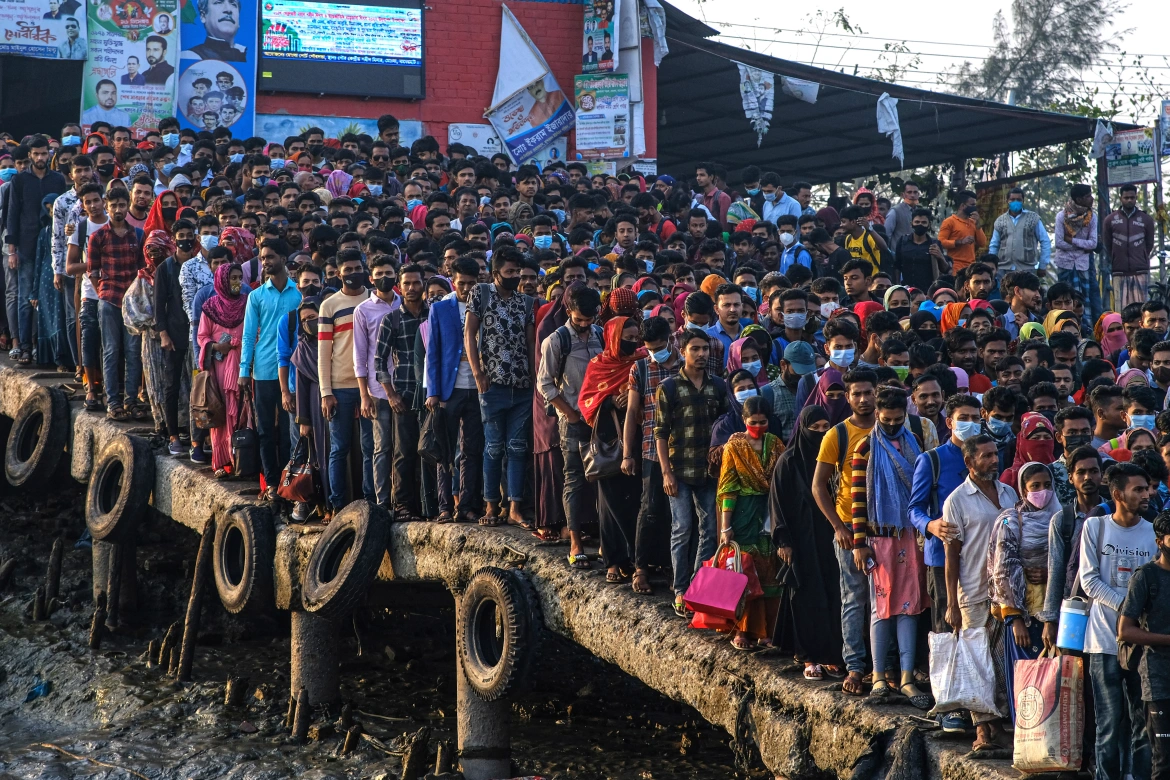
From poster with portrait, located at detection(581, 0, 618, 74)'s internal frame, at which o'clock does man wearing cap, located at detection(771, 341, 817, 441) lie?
The man wearing cap is roughly at 12 o'clock from the poster with portrait.

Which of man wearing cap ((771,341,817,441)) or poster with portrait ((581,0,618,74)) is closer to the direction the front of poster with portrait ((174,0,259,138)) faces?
the man wearing cap

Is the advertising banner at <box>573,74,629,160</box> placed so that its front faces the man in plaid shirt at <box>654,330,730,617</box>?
yes

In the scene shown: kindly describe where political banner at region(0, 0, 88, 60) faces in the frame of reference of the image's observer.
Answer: facing the viewer

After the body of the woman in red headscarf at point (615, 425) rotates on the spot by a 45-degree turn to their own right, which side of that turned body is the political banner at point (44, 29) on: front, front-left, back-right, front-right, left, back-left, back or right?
back-right

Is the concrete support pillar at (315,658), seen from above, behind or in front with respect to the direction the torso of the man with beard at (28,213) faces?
in front

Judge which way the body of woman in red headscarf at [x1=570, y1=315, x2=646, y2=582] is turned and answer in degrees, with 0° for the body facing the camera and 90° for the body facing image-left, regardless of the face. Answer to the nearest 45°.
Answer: approximately 315°

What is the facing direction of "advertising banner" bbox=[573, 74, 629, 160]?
toward the camera

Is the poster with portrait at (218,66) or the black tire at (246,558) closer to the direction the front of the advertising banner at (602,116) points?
the black tire

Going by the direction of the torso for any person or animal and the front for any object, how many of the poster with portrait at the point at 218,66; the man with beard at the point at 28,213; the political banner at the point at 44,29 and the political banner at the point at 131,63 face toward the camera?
4

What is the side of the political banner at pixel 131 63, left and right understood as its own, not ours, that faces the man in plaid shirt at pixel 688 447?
front

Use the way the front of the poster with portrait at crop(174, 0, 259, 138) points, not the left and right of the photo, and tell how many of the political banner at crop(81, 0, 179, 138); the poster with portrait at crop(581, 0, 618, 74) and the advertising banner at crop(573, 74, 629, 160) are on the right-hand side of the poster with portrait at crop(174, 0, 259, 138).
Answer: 1

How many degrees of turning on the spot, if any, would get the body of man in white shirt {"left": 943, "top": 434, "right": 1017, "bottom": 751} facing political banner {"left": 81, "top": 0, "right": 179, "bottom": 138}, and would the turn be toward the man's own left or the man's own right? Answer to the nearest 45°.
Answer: approximately 180°

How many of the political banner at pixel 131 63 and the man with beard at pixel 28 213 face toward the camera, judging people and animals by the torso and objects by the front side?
2

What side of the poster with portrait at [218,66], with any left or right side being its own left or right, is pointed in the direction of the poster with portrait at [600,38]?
left

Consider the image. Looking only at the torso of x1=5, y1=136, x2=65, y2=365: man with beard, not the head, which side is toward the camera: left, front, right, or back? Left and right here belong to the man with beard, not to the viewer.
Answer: front

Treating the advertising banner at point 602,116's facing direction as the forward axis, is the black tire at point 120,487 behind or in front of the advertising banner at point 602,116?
in front

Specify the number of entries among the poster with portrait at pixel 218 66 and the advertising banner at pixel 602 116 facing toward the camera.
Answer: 2
